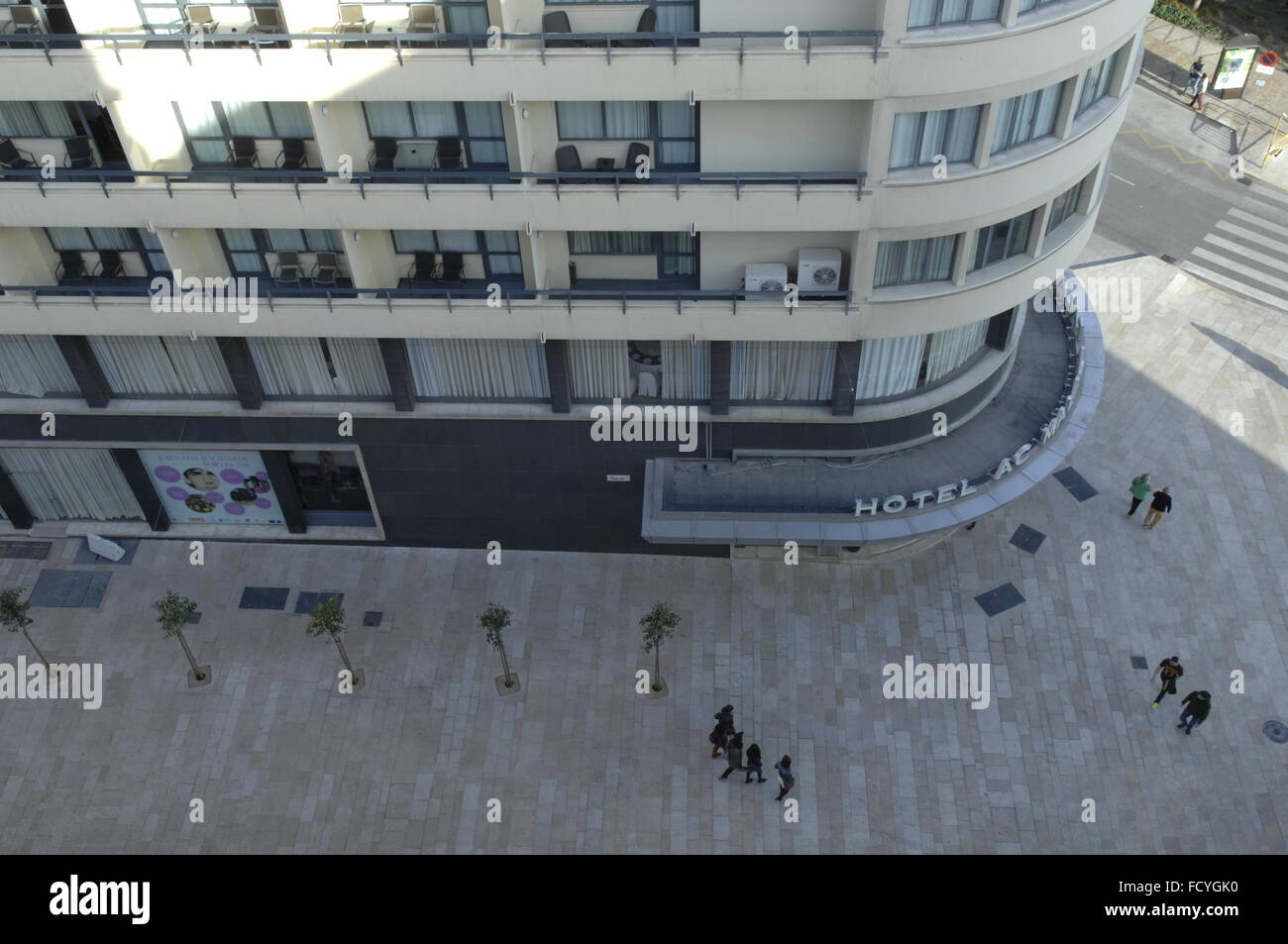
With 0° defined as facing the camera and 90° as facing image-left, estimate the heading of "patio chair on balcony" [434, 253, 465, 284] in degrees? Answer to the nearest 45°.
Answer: approximately 45°

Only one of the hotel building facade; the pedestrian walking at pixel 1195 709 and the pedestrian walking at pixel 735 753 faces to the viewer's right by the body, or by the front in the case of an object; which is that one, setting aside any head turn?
the pedestrian walking at pixel 735 753

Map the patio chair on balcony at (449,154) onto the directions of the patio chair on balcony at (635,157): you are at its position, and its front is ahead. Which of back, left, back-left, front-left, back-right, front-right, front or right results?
front-right

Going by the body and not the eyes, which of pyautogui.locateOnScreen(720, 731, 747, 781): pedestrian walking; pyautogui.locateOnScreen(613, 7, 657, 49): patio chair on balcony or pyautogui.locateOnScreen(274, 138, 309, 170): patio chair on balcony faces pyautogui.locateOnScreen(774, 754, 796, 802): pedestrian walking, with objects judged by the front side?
pyautogui.locateOnScreen(720, 731, 747, 781): pedestrian walking
